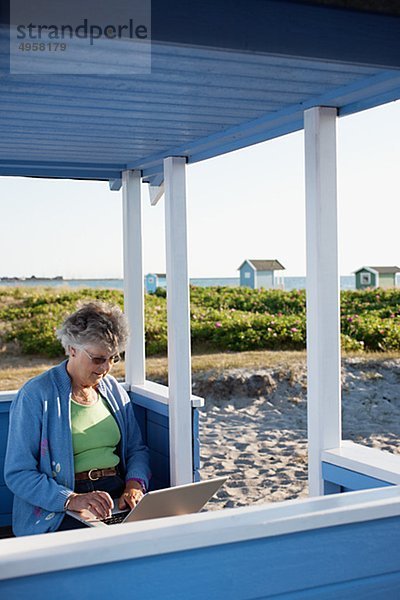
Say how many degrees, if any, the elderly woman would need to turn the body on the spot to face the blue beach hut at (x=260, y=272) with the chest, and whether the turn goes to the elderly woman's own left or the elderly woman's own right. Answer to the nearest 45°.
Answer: approximately 135° to the elderly woman's own left

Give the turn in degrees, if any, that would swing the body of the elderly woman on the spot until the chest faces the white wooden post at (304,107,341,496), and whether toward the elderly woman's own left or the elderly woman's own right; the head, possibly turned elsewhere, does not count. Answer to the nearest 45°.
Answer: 0° — they already face it

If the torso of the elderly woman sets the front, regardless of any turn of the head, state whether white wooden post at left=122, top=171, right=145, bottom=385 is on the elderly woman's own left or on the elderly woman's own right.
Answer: on the elderly woman's own left

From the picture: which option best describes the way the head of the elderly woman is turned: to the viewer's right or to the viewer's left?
to the viewer's right

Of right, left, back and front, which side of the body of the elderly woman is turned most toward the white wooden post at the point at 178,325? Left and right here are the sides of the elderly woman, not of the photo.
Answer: left

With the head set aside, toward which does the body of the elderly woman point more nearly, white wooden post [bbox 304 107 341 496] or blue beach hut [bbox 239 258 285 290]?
the white wooden post

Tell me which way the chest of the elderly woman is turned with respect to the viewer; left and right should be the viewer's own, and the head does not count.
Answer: facing the viewer and to the right of the viewer
